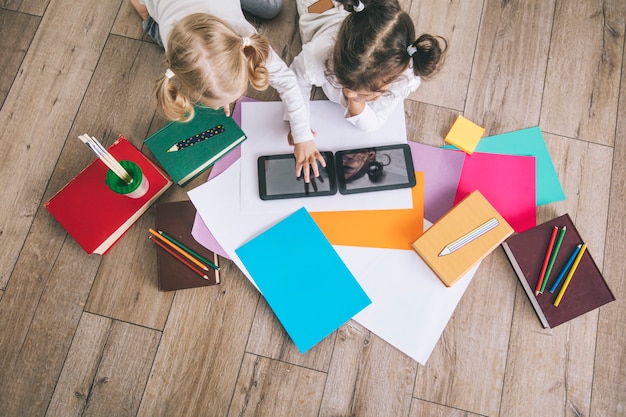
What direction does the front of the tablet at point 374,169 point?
toward the camera

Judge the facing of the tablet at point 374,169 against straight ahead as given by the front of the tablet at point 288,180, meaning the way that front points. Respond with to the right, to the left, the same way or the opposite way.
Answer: the same way

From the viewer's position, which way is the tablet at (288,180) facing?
facing the viewer
